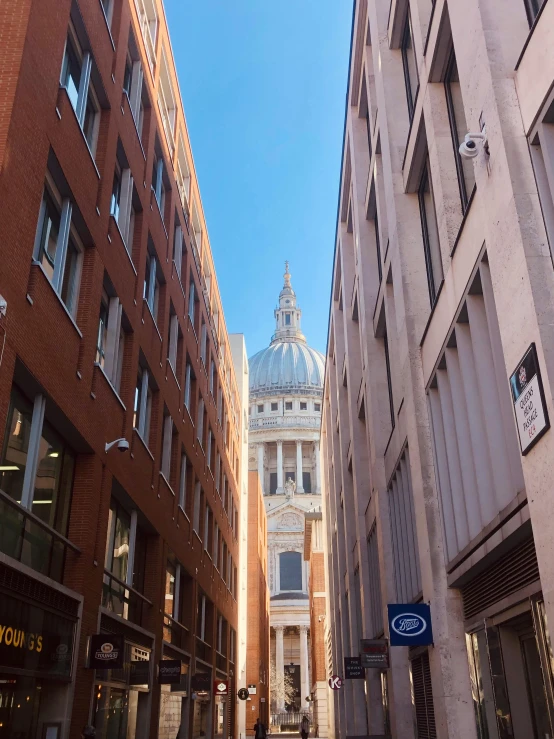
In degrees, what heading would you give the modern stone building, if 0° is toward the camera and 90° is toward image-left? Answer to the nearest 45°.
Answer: approximately 45°
